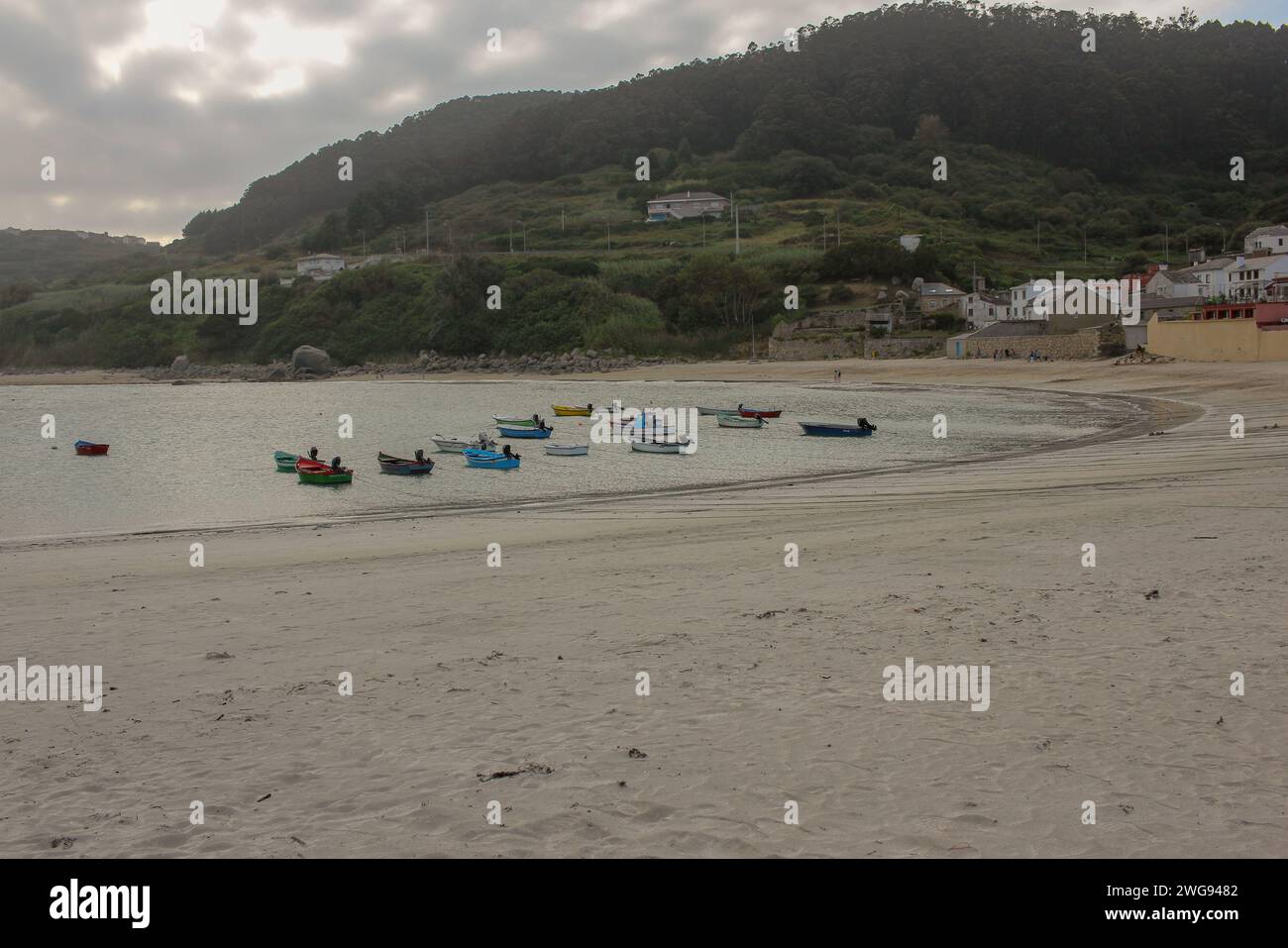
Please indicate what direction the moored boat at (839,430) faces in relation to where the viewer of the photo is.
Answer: facing to the left of the viewer

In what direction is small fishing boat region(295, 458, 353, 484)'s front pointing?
to the viewer's left

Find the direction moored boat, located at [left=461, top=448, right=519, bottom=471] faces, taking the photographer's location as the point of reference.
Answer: facing to the left of the viewer

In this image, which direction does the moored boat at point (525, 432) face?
to the viewer's left

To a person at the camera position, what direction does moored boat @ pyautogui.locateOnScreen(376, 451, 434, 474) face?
facing to the left of the viewer

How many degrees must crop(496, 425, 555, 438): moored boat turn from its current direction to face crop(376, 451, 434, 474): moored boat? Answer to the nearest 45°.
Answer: approximately 90° to its left

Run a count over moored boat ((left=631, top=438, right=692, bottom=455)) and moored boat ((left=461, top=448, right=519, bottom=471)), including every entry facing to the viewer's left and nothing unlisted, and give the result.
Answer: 2

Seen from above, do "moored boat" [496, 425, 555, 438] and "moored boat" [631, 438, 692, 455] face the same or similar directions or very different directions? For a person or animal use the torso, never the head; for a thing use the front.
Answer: same or similar directions

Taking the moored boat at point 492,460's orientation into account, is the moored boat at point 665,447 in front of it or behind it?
behind

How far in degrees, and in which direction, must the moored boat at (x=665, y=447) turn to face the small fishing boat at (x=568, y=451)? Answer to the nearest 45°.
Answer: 0° — it already faces it

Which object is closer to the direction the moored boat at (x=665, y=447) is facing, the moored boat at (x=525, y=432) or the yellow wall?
the moored boat

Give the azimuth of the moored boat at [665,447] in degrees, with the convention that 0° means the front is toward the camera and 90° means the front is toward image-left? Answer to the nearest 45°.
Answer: approximately 90°

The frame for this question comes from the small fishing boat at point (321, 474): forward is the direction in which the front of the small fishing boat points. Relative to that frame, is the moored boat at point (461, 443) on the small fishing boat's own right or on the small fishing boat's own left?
on the small fishing boat's own right
